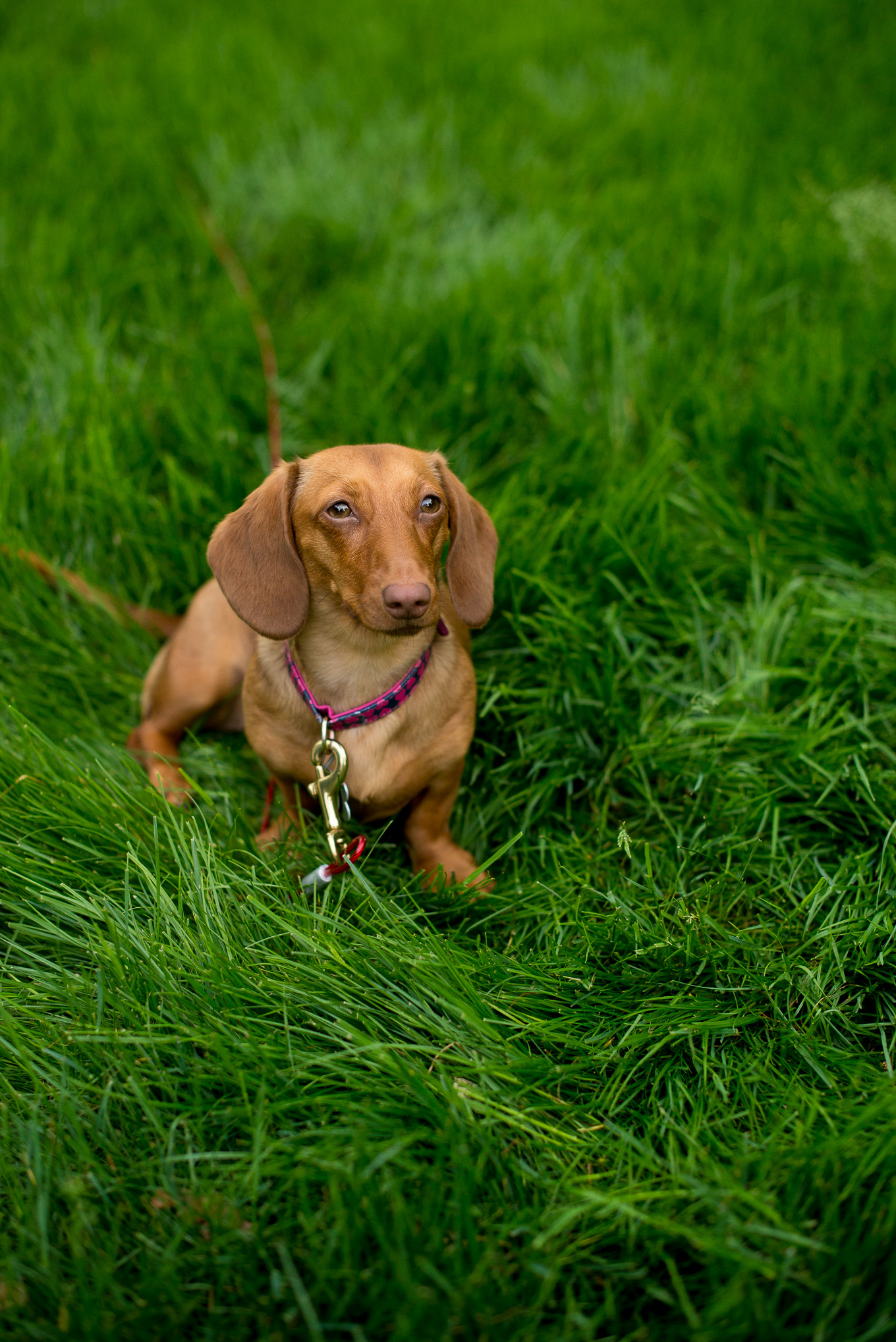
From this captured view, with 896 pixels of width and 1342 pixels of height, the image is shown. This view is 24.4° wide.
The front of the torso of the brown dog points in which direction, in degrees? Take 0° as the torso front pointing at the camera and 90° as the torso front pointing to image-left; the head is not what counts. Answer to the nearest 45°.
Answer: approximately 315°
